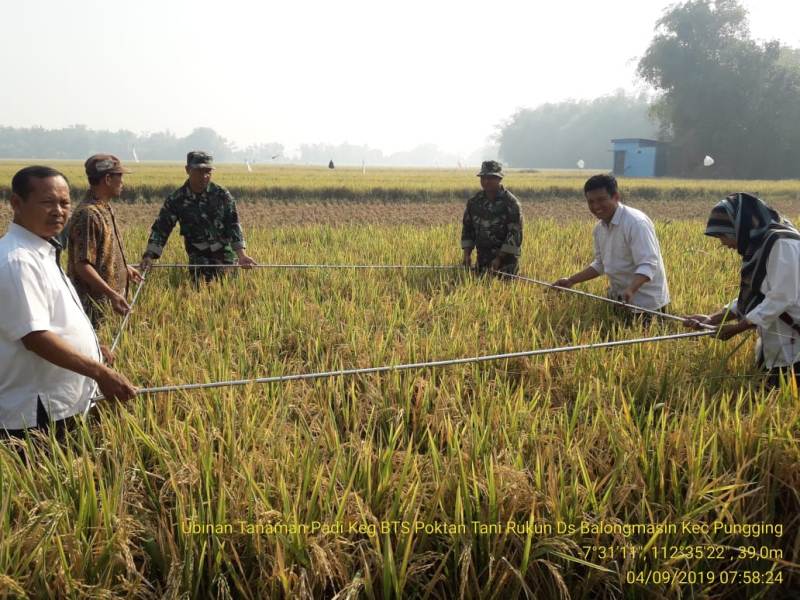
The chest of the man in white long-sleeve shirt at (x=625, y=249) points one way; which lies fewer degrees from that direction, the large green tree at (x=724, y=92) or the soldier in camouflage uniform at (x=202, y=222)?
the soldier in camouflage uniform

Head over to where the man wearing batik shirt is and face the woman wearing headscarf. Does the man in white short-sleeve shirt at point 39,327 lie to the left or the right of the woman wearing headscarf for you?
right

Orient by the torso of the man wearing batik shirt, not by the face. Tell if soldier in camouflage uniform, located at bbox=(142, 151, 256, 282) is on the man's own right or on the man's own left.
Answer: on the man's own left

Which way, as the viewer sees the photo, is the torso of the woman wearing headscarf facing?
to the viewer's left

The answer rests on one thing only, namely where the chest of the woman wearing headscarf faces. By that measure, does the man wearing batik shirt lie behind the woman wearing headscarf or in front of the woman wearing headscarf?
in front

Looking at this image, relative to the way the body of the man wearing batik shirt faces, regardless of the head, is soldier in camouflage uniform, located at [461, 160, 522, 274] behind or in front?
in front

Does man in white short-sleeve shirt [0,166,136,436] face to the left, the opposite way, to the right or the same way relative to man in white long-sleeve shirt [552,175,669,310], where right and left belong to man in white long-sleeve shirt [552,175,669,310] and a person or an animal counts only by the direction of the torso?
the opposite way

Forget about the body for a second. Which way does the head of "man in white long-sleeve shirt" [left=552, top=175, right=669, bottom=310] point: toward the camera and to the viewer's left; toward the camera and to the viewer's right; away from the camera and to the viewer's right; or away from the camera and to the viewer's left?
toward the camera and to the viewer's left

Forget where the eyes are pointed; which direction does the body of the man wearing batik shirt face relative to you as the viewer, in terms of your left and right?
facing to the right of the viewer

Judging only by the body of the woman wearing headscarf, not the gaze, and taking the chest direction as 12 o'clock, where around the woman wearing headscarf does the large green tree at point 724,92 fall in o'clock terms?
The large green tree is roughly at 3 o'clock from the woman wearing headscarf.
